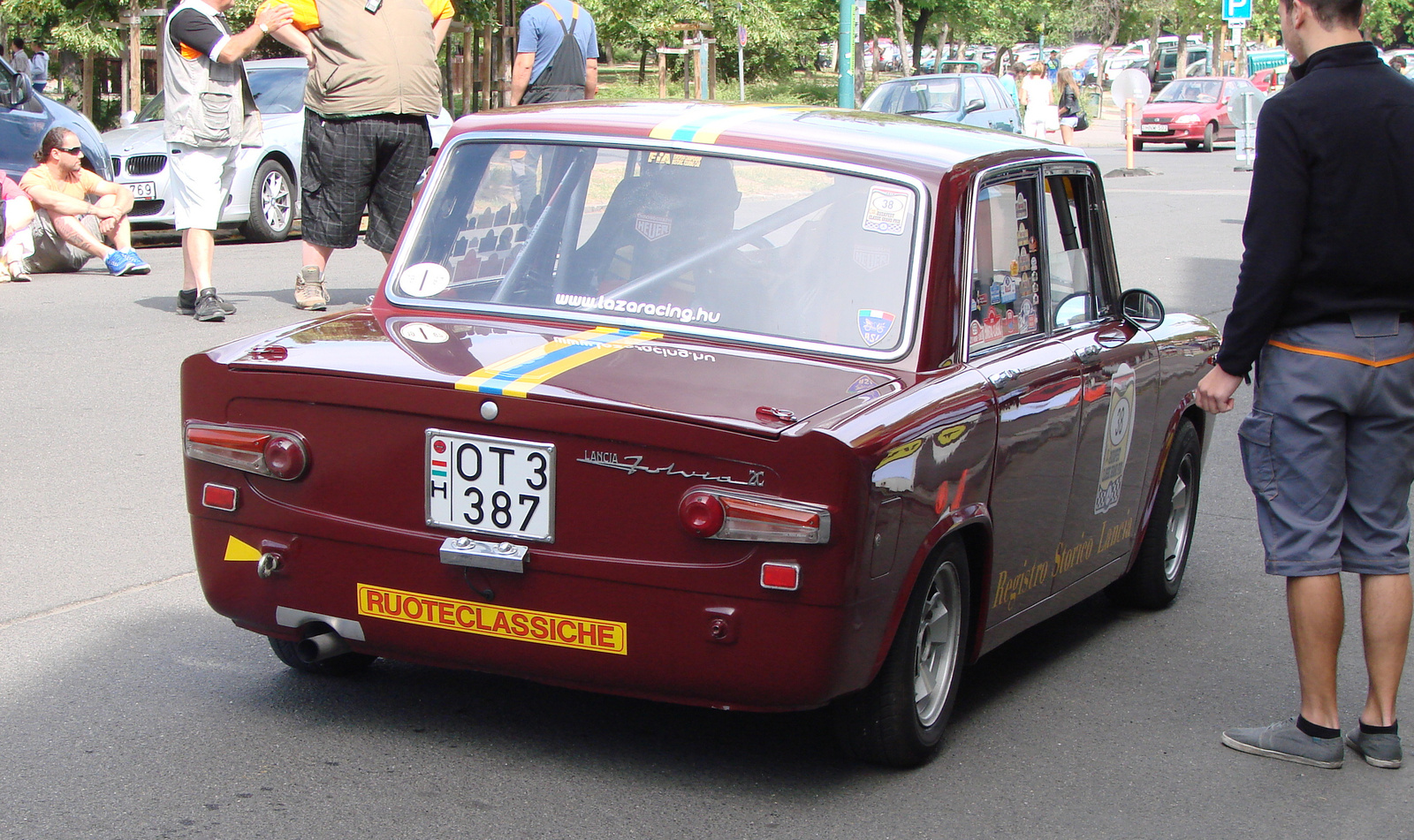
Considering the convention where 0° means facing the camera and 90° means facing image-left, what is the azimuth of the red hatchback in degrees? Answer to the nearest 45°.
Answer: approximately 45°

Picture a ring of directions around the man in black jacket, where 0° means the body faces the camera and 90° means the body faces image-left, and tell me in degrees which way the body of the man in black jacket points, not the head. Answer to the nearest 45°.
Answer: approximately 135°

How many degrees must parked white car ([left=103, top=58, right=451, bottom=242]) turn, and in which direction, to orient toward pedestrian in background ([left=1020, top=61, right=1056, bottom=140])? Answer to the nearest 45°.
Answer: approximately 180°

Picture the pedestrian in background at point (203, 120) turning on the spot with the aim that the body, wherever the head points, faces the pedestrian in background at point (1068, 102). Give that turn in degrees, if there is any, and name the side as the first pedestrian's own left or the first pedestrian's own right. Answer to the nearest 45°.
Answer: approximately 90° to the first pedestrian's own left

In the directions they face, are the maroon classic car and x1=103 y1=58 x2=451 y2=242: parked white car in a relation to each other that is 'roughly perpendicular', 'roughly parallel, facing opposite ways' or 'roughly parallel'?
roughly parallel, facing opposite ways

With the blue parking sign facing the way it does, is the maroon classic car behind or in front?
in front

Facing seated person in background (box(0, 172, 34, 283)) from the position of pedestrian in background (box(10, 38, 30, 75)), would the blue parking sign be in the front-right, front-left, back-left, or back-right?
front-left

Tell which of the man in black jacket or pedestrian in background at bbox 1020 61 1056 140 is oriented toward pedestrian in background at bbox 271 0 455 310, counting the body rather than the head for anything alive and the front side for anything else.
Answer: the man in black jacket

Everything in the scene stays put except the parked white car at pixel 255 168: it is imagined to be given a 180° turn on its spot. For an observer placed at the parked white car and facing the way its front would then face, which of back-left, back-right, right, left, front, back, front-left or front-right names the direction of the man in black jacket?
back-right

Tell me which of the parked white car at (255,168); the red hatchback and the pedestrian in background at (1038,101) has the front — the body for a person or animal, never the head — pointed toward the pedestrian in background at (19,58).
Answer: the red hatchback

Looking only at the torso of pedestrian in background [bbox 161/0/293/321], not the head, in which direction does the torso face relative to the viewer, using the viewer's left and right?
facing the viewer and to the right of the viewer
